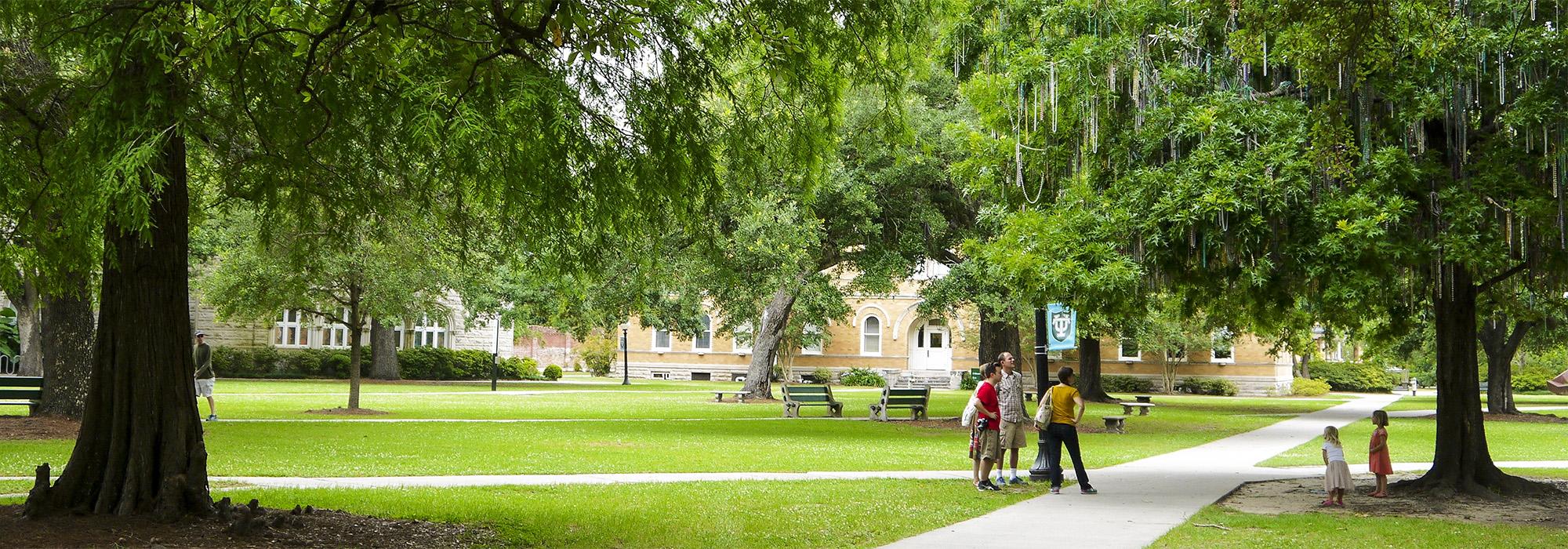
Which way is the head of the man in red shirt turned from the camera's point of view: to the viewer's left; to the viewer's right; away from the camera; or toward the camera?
to the viewer's right

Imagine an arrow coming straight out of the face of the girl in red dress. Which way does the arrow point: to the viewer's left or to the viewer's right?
to the viewer's left

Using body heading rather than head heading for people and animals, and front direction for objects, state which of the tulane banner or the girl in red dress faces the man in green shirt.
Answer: the girl in red dress

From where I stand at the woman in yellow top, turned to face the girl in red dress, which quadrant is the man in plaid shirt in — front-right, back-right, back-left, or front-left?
back-left

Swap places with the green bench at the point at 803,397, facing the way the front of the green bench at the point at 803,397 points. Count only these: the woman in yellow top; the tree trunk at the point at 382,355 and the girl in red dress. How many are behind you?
1

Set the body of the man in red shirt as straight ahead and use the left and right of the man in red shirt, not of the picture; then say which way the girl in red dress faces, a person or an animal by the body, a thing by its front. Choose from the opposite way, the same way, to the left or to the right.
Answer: the opposite way

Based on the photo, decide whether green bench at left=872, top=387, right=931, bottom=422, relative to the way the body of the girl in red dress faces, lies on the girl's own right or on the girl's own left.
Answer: on the girl's own right

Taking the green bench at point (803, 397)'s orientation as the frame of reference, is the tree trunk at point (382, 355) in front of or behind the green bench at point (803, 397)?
behind

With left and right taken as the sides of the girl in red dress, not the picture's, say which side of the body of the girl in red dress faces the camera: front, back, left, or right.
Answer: left

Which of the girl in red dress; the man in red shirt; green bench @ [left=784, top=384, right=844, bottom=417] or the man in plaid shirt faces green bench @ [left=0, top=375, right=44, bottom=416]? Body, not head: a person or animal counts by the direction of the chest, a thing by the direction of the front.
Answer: the girl in red dress

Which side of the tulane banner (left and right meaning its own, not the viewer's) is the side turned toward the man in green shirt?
right
